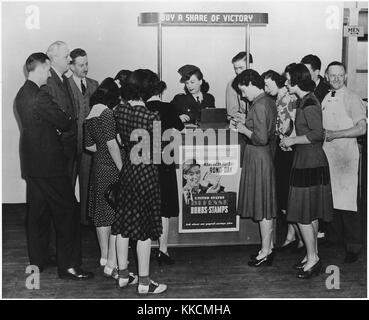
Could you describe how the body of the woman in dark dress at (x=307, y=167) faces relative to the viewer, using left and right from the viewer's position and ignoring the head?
facing to the left of the viewer

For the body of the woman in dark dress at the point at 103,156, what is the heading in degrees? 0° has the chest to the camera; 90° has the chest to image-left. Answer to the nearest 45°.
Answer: approximately 225°

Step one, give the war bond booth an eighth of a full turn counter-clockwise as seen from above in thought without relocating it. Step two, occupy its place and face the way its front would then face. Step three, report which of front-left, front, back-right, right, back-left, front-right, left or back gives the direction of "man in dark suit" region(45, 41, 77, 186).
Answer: back-right

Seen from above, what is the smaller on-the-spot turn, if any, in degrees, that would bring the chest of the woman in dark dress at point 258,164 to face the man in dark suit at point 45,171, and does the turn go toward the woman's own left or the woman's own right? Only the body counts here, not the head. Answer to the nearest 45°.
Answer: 0° — they already face them

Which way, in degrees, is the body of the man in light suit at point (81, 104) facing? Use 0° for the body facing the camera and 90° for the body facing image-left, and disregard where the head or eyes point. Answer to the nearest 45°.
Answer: approximately 315°

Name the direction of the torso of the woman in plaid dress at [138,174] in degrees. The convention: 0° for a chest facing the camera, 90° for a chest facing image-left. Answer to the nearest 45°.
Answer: approximately 225°

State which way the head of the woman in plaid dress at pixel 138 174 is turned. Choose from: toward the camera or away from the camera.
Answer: away from the camera

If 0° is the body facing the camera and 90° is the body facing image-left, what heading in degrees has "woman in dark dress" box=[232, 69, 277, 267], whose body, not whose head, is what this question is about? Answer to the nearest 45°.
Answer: approximately 90°

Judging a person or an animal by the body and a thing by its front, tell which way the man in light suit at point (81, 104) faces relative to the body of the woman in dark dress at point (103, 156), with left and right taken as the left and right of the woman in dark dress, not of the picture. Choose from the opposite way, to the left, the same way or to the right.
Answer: to the right

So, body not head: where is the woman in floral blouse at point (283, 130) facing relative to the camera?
to the viewer's left

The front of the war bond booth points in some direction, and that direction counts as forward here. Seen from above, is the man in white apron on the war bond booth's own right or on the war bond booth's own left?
on the war bond booth's own left
